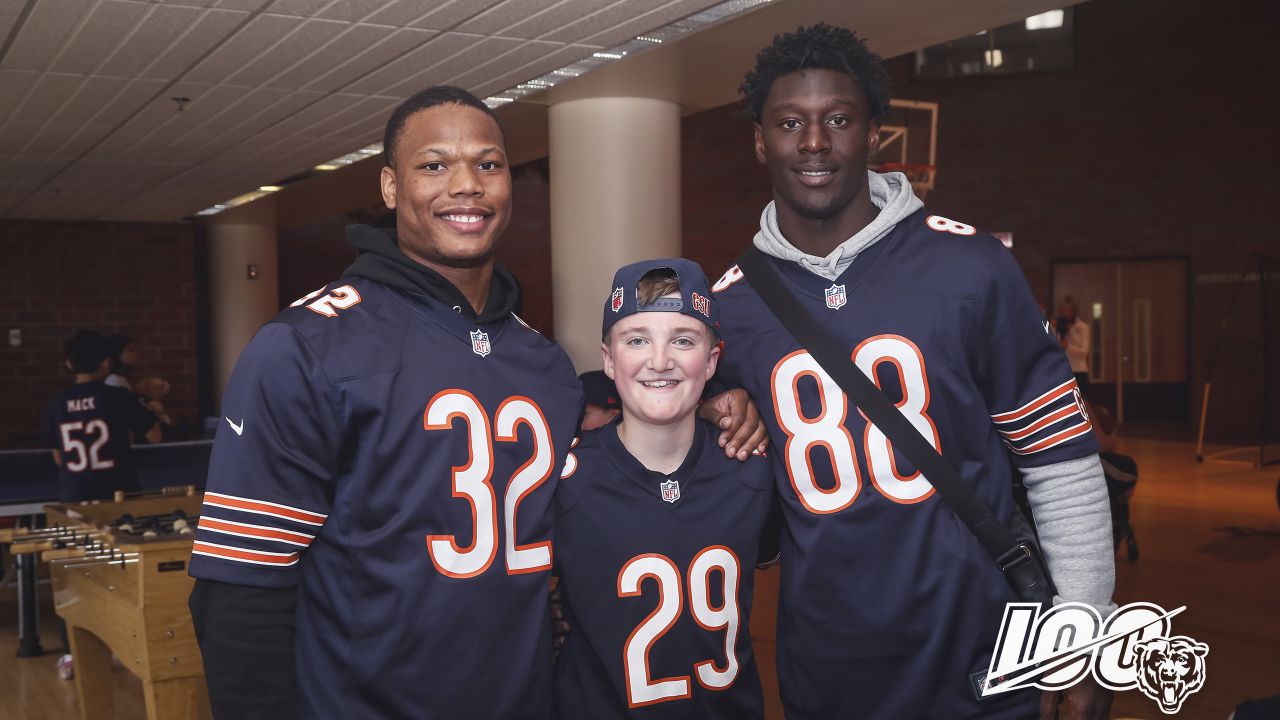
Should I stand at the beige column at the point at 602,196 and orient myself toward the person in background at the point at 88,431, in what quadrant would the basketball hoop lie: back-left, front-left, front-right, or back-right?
back-right

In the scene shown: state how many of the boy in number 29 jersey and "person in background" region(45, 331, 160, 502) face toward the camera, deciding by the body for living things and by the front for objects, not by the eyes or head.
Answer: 1

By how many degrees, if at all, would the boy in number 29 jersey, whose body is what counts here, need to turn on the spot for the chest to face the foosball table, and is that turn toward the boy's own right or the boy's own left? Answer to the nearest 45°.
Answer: approximately 135° to the boy's own right

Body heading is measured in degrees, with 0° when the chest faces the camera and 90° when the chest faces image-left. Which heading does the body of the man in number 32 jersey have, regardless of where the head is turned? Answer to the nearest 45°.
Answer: approximately 315°

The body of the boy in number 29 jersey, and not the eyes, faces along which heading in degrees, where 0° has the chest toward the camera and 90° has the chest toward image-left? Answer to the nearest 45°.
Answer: approximately 0°

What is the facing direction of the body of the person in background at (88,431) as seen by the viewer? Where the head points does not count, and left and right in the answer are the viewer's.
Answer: facing away from the viewer and to the right of the viewer

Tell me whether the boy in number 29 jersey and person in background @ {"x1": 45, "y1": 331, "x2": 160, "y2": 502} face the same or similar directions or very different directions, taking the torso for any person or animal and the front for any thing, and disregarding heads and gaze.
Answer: very different directions

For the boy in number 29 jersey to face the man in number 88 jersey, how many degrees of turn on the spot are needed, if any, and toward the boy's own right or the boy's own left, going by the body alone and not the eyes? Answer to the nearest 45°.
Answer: approximately 90° to the boy's own left
